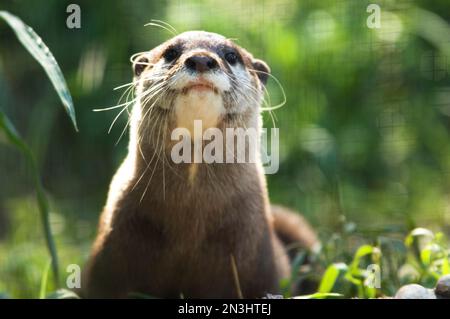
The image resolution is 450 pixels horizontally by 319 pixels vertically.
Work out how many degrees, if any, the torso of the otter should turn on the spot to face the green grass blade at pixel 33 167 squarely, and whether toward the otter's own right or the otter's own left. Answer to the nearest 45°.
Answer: approximately 90° to the otter's own right

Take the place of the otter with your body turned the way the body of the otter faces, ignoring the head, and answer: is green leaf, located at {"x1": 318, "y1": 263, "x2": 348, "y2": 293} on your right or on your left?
on your left

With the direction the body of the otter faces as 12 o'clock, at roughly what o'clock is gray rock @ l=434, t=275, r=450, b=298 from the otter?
The gray rock is roughly at 10 o'clock from the otter.

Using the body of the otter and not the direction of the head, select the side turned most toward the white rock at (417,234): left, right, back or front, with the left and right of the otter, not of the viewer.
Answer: left

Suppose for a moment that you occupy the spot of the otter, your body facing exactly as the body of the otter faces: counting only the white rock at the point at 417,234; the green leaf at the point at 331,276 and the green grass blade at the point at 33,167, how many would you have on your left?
2

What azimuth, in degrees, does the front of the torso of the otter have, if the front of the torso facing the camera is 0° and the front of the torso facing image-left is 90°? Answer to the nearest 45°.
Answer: approximately 0°

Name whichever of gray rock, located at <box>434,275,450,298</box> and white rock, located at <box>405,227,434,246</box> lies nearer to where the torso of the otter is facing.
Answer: the gray rock

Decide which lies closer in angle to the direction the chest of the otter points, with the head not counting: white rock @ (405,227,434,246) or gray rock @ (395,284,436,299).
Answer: the gray rock

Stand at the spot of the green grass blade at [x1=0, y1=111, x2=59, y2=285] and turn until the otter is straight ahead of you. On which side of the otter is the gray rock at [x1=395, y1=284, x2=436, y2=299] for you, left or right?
right

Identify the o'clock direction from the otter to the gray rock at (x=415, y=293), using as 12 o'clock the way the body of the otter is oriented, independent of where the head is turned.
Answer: The gray rock is roughly at 10 o'clock from the otter.
